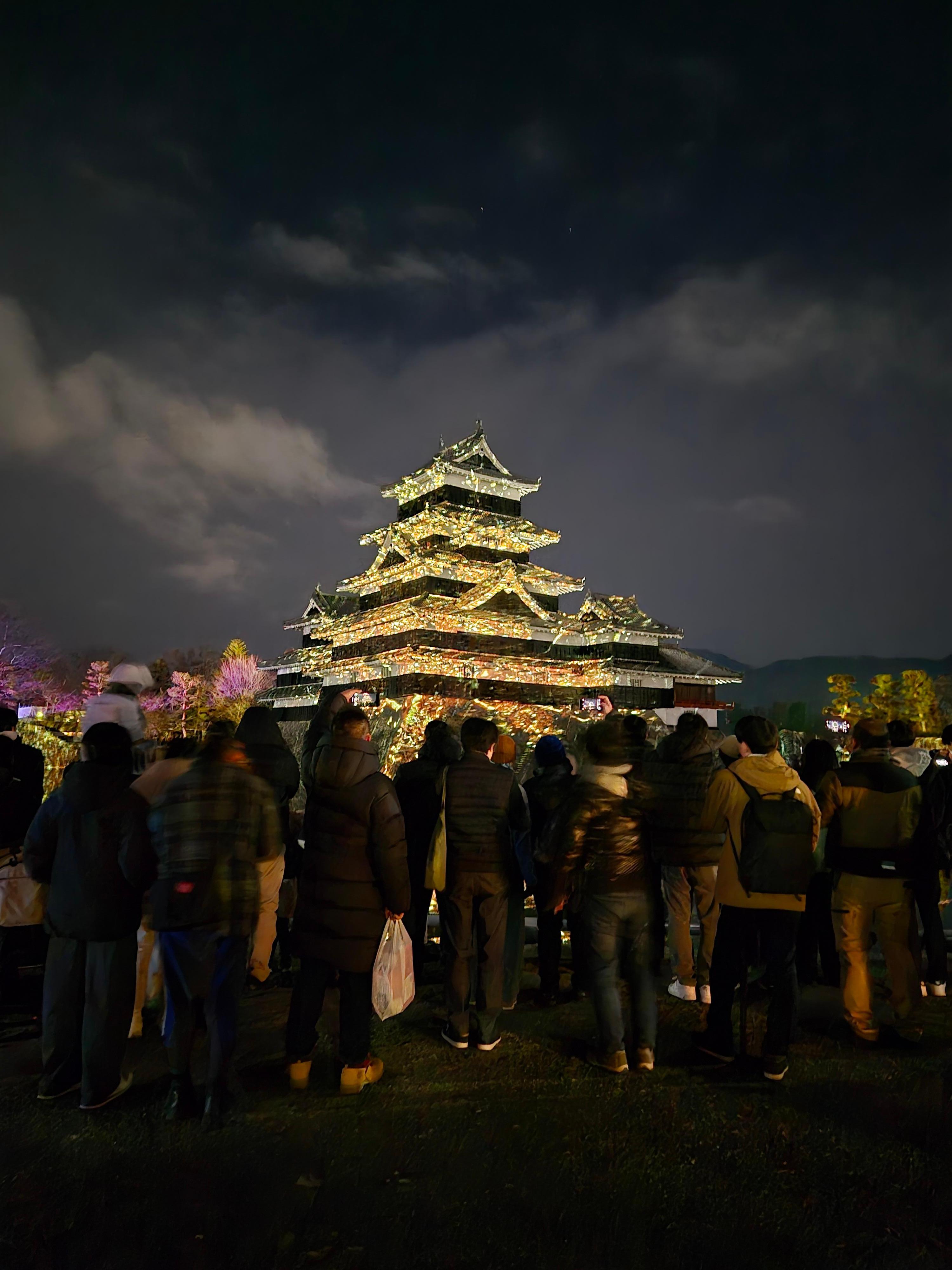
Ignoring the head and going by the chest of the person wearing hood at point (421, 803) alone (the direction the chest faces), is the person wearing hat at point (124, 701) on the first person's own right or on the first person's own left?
on the first person's own left

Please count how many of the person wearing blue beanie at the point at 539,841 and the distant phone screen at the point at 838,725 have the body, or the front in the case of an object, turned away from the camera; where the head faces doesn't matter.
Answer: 1

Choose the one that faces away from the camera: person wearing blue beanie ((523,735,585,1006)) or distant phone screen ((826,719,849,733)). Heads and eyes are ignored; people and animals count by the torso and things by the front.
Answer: the person wearing blue beanie

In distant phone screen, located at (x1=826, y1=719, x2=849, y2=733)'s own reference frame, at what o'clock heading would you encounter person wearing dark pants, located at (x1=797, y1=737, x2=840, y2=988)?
The person wearing dark pants is roughly at 12 o'clock from the distant phone screen.

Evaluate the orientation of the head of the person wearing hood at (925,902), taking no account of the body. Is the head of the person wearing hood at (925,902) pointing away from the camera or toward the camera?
away from the camera

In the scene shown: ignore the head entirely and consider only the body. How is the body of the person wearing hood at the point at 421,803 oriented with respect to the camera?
away from the camera

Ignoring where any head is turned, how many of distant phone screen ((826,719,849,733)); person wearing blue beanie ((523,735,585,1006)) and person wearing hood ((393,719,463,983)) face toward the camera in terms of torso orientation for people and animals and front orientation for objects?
1

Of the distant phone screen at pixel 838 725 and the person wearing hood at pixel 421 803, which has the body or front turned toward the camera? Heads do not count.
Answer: the distant phone screen

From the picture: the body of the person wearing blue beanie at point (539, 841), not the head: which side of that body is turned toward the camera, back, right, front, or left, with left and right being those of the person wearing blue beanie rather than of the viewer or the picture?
back

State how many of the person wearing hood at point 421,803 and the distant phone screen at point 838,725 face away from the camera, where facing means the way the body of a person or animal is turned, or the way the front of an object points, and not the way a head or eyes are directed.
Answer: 1

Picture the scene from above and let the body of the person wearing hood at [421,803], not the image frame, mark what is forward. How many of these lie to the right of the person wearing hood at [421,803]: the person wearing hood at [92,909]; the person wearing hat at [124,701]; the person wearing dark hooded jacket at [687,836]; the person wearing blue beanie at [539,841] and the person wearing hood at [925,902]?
3

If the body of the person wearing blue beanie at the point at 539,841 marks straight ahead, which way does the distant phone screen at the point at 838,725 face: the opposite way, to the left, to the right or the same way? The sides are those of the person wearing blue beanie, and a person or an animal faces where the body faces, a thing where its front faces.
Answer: the opposite way

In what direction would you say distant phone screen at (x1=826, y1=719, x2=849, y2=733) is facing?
toward the camera

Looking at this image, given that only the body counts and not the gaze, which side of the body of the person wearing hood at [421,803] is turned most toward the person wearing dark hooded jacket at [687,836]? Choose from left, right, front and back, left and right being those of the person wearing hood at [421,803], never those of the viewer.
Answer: right

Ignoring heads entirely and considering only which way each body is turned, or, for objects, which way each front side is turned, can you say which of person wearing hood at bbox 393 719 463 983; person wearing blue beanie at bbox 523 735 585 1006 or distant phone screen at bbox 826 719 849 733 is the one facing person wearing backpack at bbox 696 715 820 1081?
the distant phone screen
